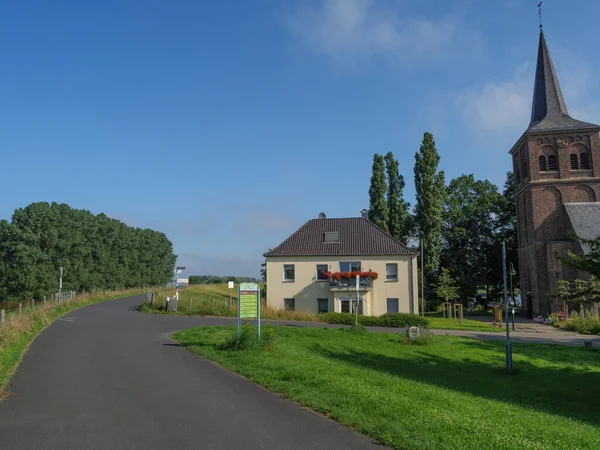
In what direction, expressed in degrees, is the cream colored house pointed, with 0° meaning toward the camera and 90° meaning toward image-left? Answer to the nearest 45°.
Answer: approximately 0°

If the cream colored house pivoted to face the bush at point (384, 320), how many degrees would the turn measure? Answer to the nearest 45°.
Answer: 0° — it already faces it

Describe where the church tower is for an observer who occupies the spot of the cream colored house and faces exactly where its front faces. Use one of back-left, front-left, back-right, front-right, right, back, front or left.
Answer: left

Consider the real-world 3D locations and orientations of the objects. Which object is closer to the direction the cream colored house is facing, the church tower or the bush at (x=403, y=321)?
the bush

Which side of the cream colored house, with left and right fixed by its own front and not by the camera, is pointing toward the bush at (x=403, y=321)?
front

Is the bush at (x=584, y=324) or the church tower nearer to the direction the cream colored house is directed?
the bush

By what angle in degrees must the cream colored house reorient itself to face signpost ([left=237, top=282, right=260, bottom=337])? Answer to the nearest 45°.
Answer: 0° — it already faces it
